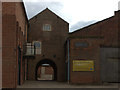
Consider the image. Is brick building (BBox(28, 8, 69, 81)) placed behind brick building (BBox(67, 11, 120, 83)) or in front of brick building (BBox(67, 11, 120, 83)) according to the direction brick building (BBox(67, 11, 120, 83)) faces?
behind

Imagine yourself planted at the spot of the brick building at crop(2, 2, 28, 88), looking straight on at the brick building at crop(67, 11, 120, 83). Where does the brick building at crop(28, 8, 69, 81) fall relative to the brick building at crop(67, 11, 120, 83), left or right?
left

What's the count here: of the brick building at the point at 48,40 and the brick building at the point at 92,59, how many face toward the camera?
2

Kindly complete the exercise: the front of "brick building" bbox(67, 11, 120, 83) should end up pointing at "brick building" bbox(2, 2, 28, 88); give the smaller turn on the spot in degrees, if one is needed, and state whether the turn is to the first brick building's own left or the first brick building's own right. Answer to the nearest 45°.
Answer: approximately 45° to the first brick building's own right

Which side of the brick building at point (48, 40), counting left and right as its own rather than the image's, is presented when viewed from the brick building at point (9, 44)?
front

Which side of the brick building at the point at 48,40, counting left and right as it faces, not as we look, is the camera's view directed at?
front
